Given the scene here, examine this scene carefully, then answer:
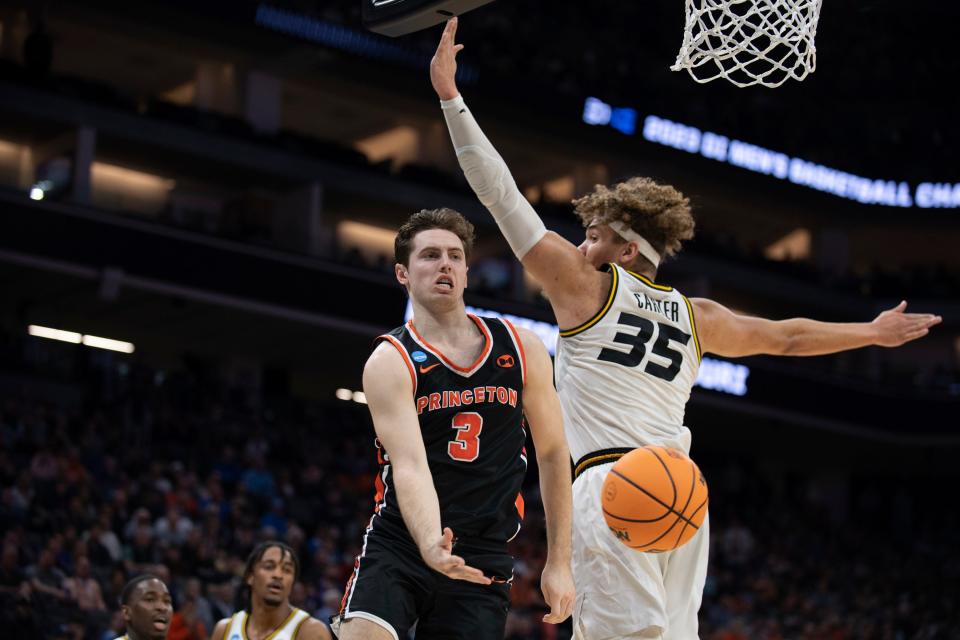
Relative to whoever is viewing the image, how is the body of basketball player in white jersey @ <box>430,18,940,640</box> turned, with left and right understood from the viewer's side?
facing away from the viewer and to the left of the viewer

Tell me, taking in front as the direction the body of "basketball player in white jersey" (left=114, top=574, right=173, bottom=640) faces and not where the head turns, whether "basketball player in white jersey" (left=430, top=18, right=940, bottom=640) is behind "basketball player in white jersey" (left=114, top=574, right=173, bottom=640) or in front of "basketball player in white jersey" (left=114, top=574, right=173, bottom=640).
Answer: in front

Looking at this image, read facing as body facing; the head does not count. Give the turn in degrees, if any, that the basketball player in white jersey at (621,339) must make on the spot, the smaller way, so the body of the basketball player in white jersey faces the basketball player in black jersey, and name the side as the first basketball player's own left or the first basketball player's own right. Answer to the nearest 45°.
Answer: approximately 90° to the first basketball player's own left

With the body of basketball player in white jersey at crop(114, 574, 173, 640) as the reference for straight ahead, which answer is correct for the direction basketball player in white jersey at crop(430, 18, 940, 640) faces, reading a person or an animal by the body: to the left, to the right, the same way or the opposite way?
the opposite way
